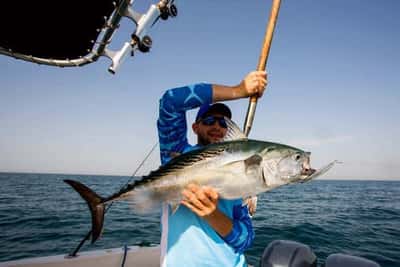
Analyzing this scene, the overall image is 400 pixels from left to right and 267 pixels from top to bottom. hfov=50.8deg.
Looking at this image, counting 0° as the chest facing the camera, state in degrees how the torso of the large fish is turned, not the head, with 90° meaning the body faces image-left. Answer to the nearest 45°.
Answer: approximately 270°

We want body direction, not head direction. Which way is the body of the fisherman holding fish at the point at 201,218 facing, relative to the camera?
toward the camera
